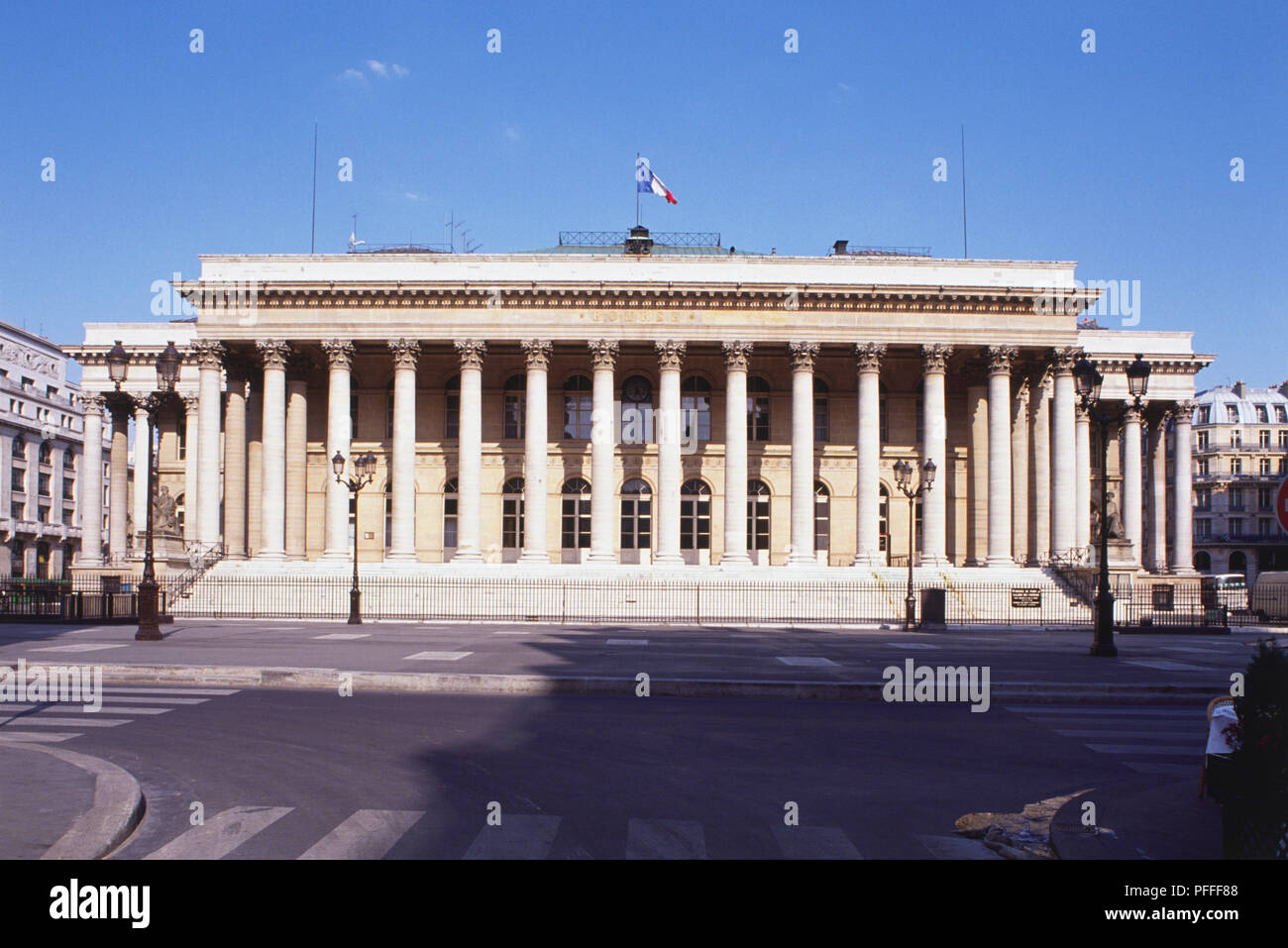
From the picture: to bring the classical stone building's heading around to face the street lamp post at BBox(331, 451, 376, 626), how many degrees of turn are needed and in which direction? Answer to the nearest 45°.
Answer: approximately 45° to its right

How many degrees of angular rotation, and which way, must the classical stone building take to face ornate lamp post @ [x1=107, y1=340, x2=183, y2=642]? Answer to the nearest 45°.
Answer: approximately 45° to its right

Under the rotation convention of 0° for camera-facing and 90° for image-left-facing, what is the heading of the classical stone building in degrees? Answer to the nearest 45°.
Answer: approximately 0°
